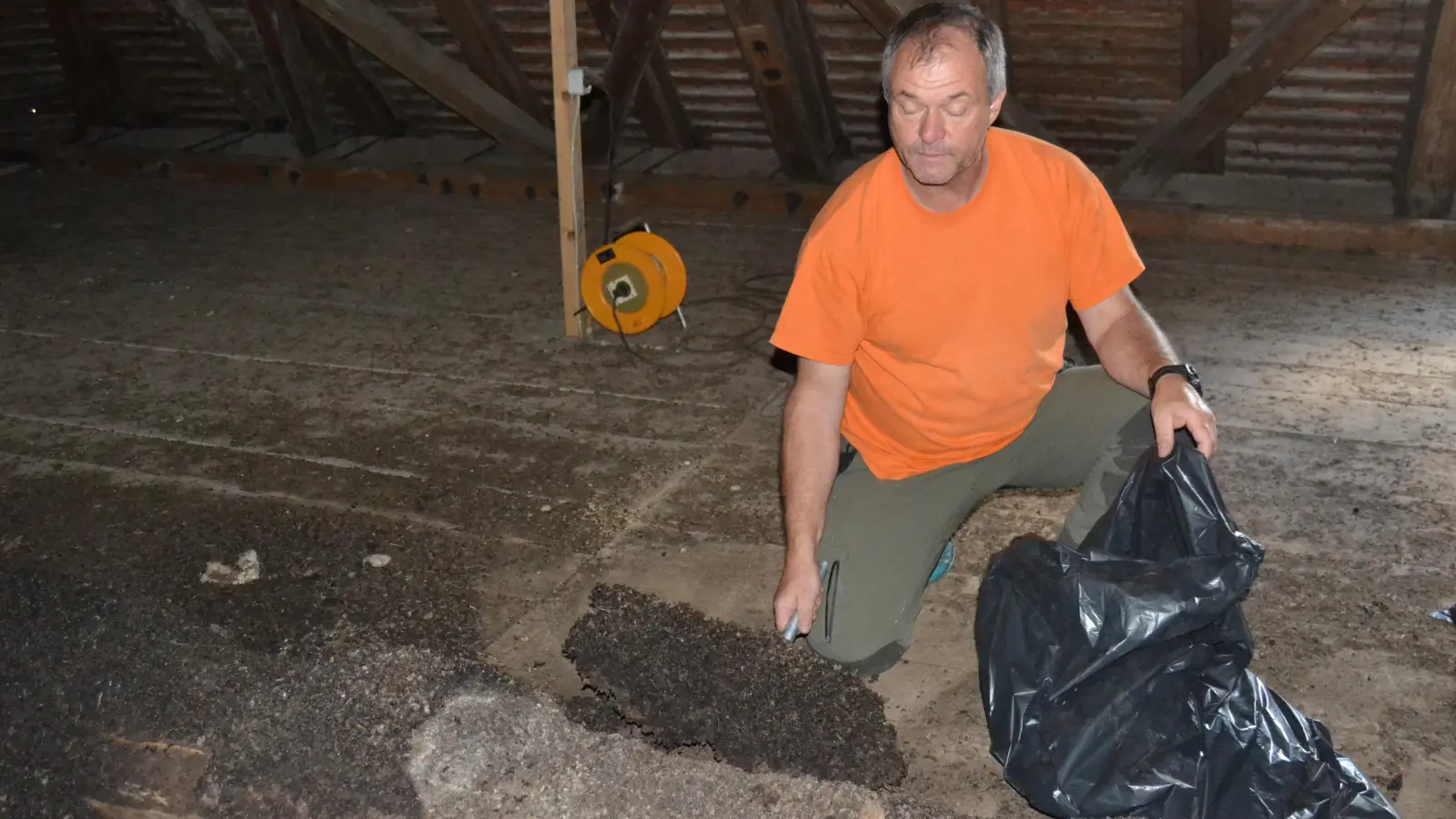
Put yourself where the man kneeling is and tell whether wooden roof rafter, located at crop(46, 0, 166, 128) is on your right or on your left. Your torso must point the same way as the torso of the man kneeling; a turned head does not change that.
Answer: on your right

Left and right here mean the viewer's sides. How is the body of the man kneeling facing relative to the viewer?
facing the viewer

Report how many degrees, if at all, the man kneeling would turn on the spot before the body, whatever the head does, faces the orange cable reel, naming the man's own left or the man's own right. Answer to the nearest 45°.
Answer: approximately 135° to the man's own right

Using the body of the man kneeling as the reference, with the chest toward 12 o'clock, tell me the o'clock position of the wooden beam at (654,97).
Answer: The wooden beam is roughly at 5 o'clock from the man kneeling.

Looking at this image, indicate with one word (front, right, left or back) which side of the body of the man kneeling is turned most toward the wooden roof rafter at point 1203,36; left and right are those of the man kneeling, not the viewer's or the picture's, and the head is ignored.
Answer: back

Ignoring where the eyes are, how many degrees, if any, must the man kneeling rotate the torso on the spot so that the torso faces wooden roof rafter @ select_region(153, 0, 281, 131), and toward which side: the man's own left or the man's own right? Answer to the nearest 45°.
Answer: approximately 135° to the man's own right

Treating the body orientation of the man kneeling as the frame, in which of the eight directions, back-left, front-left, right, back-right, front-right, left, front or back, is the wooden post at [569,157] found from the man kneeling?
back-right

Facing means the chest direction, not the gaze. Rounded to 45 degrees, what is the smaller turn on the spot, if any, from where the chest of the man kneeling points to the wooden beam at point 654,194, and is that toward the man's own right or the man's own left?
approximately 135° to the man's own right

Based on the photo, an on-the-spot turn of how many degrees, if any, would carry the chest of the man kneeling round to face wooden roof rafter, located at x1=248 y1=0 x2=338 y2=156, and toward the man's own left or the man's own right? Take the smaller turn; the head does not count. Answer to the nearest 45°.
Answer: approximately 135° to the man's own right

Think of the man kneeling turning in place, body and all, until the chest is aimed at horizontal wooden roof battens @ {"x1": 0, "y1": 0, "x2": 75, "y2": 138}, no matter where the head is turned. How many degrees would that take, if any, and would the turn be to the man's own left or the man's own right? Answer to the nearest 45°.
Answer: approximately 135° to the man's own right

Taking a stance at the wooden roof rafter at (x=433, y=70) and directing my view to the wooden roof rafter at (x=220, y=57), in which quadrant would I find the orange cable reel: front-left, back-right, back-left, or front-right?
back-left

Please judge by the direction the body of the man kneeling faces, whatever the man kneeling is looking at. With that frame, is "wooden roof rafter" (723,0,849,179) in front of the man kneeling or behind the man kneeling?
behind

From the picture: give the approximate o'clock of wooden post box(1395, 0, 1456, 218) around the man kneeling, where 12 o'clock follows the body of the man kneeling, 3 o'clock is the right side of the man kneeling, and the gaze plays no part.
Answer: The wooden post is roughly at 7 o'clock from the man kneeling.

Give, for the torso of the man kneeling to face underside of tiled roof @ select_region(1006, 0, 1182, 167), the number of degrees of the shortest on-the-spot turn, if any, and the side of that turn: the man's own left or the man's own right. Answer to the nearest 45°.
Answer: approximately 180°

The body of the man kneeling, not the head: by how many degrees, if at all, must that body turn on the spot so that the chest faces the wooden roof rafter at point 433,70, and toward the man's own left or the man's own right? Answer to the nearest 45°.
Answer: approximately 135° to the man's own right

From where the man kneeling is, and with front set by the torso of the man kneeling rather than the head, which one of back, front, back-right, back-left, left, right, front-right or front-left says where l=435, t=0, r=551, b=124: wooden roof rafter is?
back-right

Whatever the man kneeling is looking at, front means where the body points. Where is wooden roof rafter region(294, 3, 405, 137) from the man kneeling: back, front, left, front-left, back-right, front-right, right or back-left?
back-right
